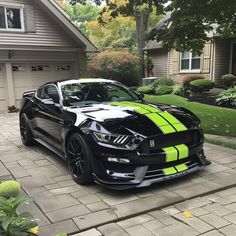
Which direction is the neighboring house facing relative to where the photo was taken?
toward the camera

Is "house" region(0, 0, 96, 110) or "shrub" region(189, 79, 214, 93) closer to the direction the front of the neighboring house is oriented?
the shrub

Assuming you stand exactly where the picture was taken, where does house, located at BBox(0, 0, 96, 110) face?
facing the viewer

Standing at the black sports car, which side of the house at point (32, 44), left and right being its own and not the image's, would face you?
front

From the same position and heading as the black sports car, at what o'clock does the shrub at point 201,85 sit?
The shrub is roughly at 8 o'clock from the black sports car.

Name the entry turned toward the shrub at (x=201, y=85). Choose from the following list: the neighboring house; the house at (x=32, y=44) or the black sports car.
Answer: the neighboring house

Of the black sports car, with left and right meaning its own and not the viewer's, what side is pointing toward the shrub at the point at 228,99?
left

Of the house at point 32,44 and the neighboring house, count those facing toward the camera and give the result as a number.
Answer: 2

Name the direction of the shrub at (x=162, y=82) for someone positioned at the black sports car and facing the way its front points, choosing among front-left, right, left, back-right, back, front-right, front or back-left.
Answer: back-left

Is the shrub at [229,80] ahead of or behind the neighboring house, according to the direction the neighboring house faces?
ahead

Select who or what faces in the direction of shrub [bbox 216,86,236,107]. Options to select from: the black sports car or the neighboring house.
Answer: the neighboring house

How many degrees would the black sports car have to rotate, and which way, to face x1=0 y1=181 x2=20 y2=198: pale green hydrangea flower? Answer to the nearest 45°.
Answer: approximately 45° to its right

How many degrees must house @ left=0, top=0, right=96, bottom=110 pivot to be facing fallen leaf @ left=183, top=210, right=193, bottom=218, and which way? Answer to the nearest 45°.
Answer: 0° — it already faces it

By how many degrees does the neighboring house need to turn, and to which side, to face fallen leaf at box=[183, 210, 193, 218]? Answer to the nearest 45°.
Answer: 0° — it already faces it

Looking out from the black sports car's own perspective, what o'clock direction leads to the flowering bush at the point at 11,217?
The flowering bush is roughly at 2 o'clock from the black sports car.

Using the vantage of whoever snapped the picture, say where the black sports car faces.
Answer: facing the viewer and to the right of the viewer
